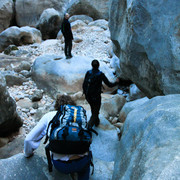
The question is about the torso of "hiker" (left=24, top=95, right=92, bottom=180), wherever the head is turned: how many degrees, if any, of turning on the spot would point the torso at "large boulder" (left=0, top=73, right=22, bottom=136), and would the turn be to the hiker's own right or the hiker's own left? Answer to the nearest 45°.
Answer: approximately 45° to the hiker's own left

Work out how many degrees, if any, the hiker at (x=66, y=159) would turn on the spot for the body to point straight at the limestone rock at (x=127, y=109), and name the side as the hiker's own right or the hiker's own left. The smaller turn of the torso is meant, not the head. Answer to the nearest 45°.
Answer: approximately 45° to the hiker's own right

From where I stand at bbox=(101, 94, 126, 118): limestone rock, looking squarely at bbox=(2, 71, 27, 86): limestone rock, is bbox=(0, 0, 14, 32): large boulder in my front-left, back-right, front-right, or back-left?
front-right

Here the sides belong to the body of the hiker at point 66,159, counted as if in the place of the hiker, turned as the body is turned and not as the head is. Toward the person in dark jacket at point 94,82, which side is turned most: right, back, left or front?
front

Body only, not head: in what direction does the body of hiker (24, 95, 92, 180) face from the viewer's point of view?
away from the camera

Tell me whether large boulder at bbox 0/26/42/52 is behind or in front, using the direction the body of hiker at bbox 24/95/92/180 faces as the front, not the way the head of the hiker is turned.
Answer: in front

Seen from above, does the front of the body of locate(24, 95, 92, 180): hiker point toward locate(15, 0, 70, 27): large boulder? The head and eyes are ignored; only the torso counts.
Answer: yes

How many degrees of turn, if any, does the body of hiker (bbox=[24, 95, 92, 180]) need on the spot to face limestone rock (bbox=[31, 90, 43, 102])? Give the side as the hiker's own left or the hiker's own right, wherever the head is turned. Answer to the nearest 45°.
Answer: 0° — they already face it

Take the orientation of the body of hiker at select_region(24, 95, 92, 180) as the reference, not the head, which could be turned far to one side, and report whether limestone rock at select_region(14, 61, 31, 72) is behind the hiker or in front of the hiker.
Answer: in front

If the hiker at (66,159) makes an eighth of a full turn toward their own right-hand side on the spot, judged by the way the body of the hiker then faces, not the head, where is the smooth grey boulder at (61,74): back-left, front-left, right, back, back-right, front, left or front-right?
front-left

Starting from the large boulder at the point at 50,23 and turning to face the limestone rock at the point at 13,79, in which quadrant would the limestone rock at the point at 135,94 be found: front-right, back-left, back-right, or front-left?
front-left

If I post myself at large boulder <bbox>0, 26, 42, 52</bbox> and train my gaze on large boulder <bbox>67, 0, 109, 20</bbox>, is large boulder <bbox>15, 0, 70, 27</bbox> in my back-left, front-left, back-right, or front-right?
front-left

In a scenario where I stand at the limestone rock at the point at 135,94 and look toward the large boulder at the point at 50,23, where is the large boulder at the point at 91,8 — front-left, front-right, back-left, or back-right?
front-right
